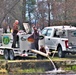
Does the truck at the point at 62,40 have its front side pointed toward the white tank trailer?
no

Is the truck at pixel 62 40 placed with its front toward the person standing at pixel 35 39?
no
